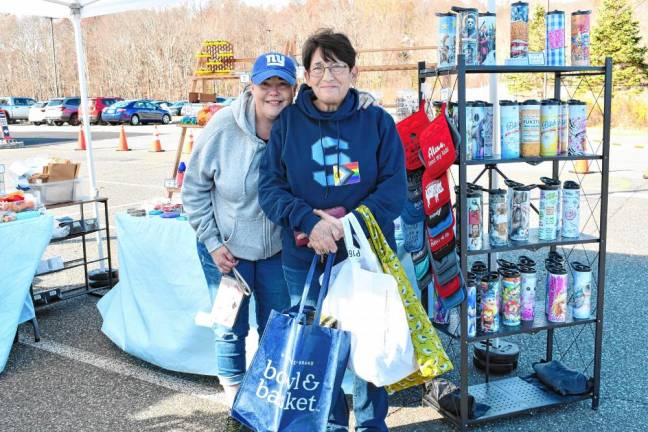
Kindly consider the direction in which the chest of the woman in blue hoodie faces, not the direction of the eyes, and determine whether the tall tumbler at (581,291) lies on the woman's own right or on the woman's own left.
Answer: on the woman's own left

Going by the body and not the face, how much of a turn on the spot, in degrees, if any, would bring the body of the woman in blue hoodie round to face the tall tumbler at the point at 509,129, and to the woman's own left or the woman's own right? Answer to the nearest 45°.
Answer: approximately 135° to the woman's own left

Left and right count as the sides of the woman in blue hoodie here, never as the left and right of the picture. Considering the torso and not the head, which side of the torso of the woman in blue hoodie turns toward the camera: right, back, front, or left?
front

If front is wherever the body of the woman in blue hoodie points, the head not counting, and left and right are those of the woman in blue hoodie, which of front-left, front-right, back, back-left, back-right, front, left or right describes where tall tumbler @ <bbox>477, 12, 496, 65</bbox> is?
back-left

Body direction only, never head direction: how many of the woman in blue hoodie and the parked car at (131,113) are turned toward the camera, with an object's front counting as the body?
1
